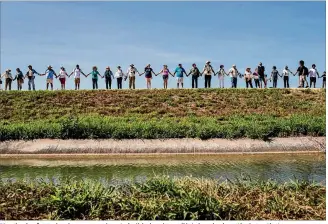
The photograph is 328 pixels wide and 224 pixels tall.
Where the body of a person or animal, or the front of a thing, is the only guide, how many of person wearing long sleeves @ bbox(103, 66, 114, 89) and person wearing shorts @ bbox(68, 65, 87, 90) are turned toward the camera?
2

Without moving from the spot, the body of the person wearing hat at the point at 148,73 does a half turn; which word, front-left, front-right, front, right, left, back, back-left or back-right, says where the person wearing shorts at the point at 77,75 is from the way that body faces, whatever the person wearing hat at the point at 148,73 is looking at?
left

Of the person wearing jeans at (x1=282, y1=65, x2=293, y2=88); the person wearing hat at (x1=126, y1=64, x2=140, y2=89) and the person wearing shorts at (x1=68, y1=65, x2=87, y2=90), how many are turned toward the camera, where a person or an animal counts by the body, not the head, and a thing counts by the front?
3

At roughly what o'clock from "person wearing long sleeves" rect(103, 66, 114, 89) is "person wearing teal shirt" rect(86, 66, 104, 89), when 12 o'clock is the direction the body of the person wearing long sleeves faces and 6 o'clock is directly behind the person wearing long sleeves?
The person wearing teal shirt is roughly at 3 o'clock from the person wearing long sleeves.

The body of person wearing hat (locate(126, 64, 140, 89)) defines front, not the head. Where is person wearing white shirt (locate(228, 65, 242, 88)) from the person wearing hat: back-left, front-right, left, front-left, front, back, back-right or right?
left

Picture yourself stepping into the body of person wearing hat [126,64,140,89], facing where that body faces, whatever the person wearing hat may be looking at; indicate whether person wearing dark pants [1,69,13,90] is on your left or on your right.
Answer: on your right

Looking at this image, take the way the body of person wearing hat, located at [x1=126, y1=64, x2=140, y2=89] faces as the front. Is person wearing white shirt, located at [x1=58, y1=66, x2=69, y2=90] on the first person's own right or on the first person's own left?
on the first person's own right

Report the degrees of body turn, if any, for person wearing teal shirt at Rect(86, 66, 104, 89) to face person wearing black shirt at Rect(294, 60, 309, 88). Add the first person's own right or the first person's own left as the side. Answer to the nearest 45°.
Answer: approximately 90° to the first person's own left

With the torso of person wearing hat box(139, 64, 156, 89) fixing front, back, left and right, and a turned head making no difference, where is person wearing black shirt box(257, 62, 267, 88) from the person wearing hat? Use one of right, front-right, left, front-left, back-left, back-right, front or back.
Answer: left
